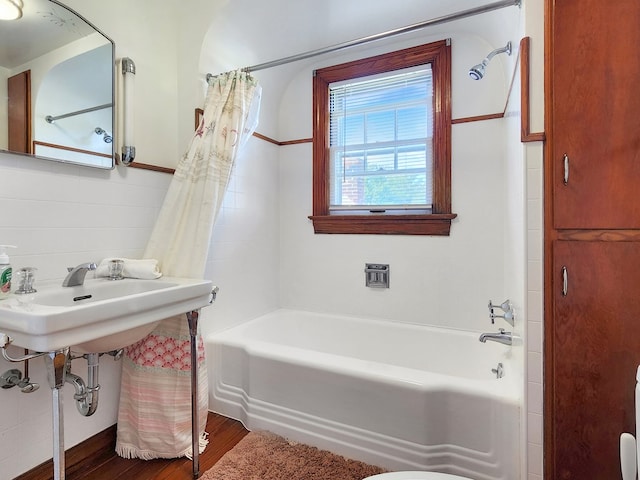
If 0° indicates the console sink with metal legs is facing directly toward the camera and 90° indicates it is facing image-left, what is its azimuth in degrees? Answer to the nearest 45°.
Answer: approximately 315°

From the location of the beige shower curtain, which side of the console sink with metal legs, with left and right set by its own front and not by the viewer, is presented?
left

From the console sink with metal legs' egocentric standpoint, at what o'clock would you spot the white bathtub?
The white bathtub is roughly at 11 o'clock from the console sink with metal legs.
